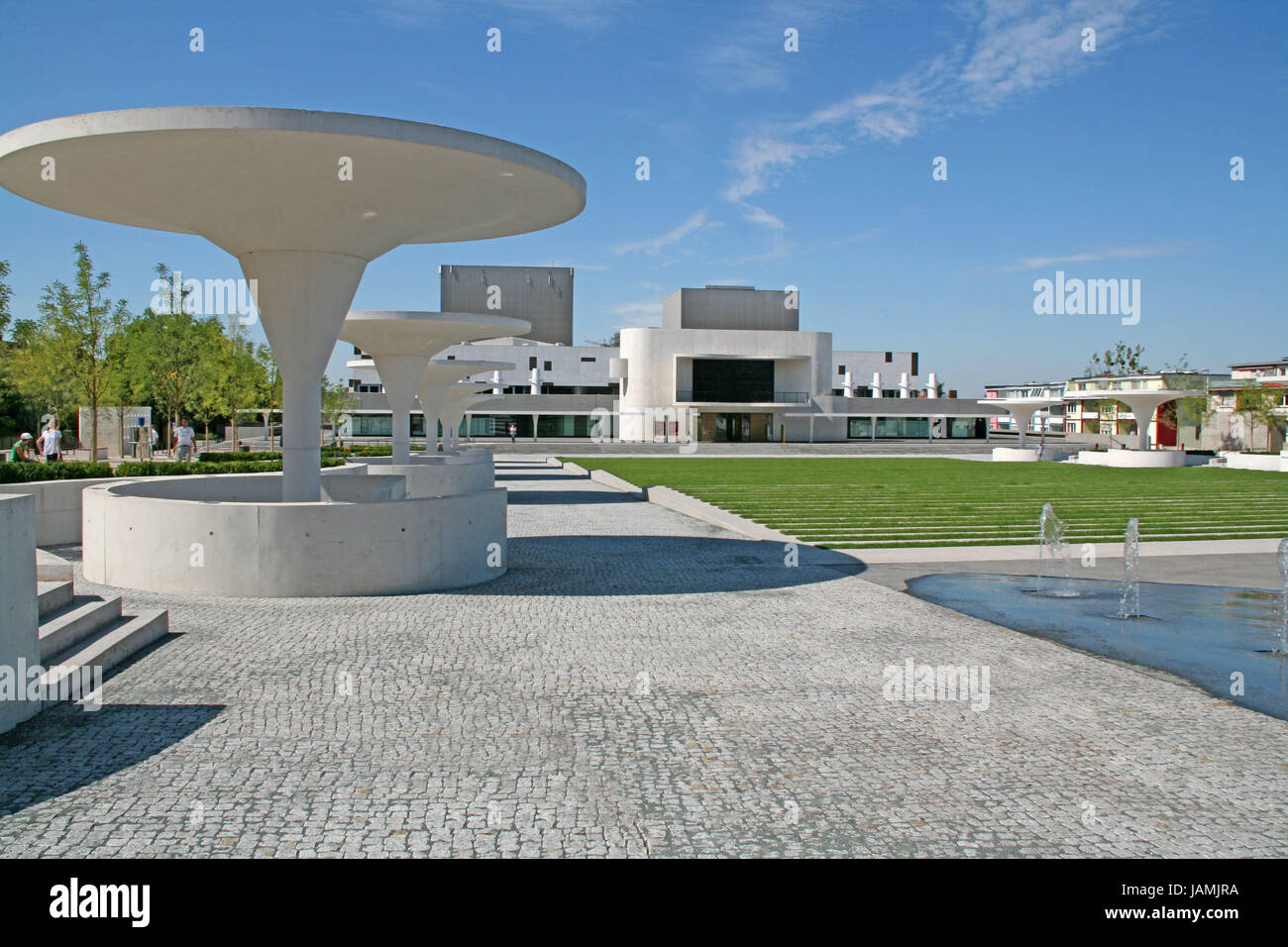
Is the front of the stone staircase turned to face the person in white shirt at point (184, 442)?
no

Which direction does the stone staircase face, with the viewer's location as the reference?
facing the viewer and to the right of the viewer

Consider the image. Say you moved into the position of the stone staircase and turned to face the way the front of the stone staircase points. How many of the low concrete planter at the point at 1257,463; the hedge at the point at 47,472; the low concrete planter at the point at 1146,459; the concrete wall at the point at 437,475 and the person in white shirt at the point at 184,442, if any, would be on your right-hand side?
0

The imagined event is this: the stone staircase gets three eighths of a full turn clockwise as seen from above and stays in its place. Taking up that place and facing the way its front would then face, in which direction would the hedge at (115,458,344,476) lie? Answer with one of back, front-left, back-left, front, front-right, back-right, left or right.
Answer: right

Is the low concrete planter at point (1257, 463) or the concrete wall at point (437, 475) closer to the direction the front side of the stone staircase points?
the low concrete planter

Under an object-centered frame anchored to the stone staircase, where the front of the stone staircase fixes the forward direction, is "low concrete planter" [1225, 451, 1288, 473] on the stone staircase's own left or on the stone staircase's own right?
on the stone staircase's own left

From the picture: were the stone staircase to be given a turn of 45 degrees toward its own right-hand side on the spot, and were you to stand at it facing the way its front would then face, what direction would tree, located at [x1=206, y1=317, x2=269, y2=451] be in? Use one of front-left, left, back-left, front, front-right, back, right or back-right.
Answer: back

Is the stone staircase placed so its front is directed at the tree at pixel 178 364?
no

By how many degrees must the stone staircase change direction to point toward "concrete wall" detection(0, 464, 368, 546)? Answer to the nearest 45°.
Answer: approximately 135° to its left

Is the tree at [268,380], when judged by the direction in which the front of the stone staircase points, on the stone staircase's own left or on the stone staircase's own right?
on the stone staircase's own left

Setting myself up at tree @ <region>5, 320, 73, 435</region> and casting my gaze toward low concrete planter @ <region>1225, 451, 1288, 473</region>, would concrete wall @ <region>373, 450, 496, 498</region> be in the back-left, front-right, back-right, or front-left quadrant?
front-right

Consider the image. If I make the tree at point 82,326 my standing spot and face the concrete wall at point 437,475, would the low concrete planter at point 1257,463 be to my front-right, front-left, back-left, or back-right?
front-left

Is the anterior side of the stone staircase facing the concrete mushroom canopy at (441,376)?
no

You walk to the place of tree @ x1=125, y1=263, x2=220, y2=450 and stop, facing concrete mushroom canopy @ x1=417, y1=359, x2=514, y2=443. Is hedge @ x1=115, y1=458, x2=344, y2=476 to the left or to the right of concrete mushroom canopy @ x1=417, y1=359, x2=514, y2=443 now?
right

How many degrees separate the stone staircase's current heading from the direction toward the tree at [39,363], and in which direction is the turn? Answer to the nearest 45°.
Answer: approximately 135° to its left
